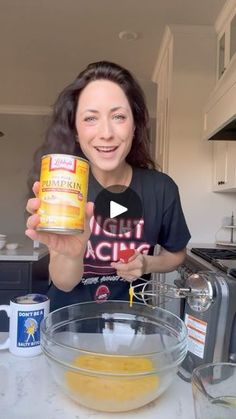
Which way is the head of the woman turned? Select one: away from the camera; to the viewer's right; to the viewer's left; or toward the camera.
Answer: toward the camera

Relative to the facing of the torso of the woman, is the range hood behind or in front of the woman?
behind

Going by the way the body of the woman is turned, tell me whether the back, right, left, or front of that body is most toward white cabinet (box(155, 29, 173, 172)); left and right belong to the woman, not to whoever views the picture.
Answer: back

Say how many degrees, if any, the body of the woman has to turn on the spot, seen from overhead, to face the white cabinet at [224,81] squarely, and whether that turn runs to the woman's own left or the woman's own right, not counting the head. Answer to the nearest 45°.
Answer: approximately 135° to the woman's own left

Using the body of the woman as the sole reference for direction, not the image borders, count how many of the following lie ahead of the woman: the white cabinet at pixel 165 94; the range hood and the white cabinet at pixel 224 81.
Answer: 0

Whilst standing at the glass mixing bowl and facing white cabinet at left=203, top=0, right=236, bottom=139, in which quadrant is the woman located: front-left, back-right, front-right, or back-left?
front-left

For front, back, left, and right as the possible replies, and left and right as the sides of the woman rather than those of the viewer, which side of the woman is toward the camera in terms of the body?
front
